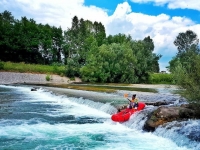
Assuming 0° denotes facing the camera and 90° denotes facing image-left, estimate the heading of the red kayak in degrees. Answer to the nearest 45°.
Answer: approximately 45°

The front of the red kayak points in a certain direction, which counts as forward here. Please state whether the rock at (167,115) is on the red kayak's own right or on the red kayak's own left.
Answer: on the red kayak's own left
